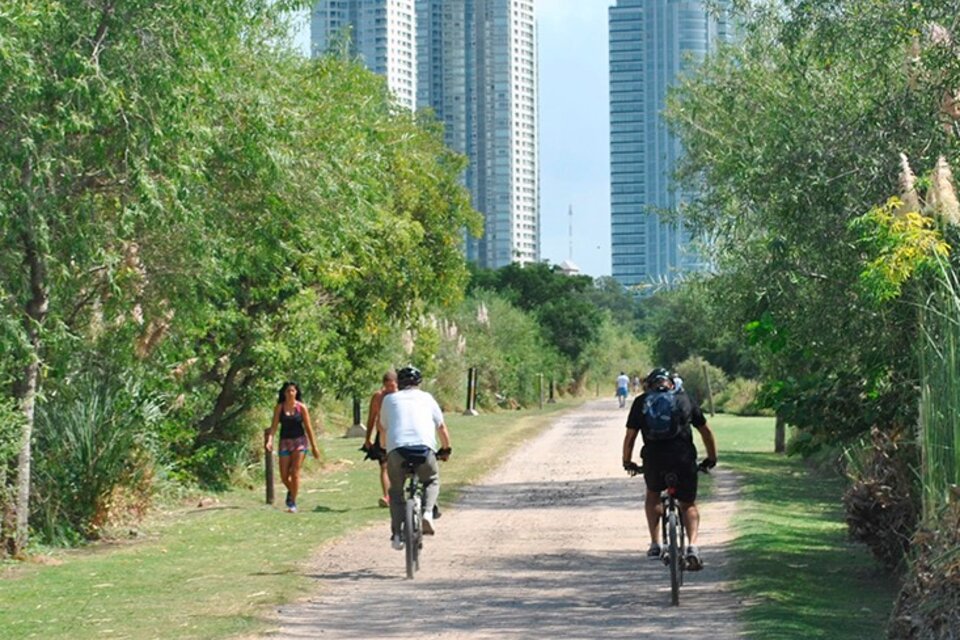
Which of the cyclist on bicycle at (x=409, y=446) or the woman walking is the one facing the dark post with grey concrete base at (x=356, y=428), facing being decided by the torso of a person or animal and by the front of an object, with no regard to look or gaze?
the cyclist on bicycle

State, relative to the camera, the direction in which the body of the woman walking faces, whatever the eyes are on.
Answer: toward the camera

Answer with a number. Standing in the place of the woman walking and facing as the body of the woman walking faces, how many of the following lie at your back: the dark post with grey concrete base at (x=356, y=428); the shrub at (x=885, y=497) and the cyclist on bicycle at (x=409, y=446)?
1

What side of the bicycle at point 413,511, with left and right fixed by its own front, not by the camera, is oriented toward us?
back

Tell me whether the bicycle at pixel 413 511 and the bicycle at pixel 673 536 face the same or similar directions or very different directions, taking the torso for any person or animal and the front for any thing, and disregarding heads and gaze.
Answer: same or similar directions

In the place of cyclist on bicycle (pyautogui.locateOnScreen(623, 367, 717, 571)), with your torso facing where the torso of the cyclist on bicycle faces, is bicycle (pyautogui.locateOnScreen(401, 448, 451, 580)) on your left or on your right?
on your left

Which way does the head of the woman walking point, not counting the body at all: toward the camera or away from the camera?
toward the camera

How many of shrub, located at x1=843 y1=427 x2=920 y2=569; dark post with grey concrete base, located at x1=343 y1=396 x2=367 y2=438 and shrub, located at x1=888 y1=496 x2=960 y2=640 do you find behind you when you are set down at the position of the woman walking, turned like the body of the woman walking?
1

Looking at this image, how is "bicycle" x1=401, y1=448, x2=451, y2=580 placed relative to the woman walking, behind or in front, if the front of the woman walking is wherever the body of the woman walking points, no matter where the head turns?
in front

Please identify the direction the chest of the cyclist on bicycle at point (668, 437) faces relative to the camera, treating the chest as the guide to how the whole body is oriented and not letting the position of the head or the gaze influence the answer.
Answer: away from the camera

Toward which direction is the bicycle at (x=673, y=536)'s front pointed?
away from the camera

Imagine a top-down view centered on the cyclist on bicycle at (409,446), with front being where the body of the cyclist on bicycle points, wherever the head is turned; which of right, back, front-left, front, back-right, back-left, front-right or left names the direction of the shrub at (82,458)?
front-left

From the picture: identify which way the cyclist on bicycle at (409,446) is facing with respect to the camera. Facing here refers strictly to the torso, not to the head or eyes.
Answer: away from the camera

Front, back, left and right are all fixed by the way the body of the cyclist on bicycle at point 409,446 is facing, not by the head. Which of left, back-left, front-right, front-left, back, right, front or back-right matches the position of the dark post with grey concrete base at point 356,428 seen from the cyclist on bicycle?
front

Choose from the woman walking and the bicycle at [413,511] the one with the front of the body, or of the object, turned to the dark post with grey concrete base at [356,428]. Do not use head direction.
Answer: the bicycle

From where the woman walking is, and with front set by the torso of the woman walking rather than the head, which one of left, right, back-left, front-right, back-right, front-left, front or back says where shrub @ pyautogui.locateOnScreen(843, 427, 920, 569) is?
front-left

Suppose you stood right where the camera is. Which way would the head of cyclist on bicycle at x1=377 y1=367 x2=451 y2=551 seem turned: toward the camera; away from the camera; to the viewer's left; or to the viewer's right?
away from the camera

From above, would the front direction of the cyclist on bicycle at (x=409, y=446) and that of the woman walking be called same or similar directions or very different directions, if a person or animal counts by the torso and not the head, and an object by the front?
very different directions

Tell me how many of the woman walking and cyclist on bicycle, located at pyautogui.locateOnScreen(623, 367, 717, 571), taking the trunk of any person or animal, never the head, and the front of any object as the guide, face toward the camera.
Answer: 1

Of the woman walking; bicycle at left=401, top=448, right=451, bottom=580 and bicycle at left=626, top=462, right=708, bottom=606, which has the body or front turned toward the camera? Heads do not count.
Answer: the woman walking
